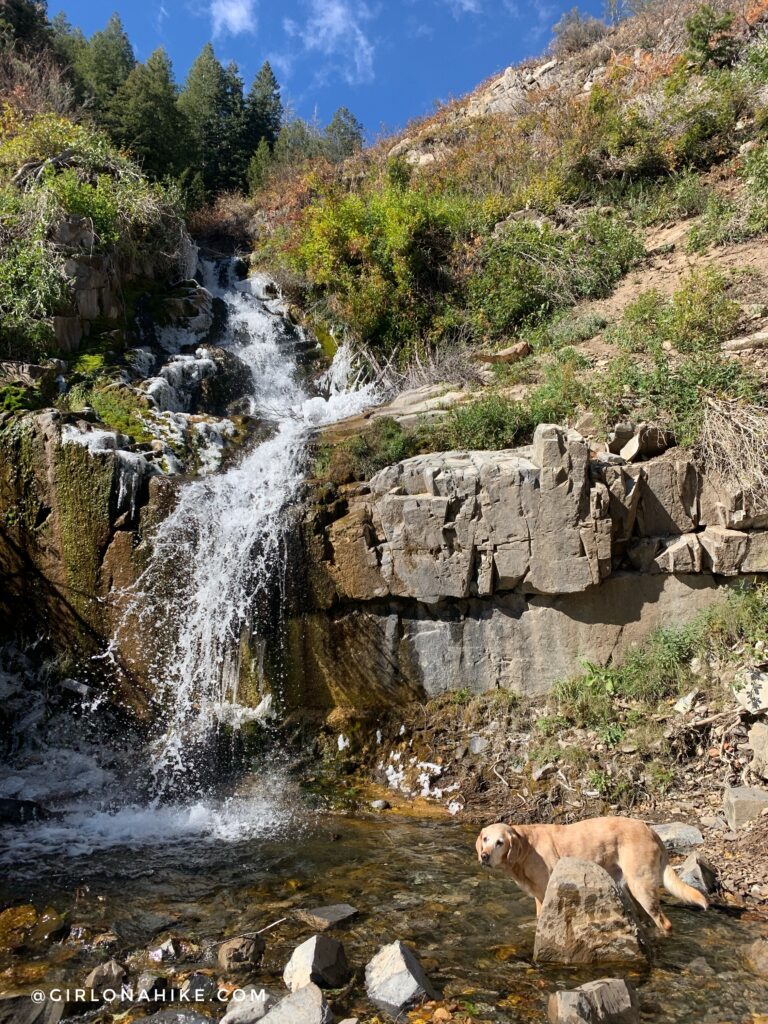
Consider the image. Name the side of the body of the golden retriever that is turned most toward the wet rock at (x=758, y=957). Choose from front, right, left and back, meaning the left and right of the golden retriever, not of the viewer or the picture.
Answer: back

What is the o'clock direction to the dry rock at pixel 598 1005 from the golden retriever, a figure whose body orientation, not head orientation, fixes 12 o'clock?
The dry rock is roughly at 9 o'clock from the golden retriever.

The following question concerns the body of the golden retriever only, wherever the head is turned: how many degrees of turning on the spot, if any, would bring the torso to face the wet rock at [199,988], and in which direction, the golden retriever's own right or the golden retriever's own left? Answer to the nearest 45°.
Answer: approximately 45° to the golden retriever's own left

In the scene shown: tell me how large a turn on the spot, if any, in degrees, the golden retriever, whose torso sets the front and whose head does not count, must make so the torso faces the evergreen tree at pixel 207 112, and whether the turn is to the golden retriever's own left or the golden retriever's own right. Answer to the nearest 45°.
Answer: approximately 45° to the golden retriever's own right

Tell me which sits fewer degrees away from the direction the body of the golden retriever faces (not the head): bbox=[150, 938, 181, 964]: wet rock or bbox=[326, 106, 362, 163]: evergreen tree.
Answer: the wet rock

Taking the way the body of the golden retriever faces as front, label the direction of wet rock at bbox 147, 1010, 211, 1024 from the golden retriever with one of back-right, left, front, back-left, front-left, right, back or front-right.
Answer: front-left

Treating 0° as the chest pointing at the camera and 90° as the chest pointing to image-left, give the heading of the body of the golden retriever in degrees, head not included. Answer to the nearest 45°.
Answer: approximately 90°

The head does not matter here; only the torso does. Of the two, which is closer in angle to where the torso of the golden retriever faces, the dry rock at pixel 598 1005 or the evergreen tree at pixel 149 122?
the evergreen tree

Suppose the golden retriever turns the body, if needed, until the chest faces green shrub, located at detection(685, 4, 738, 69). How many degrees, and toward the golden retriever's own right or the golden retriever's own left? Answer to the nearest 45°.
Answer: approximately 90° to the golden retriever's own right

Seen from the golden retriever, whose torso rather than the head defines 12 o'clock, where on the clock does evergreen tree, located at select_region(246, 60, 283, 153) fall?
The evergreen tree is roughly at 2 o'clock from the golden retriever.
